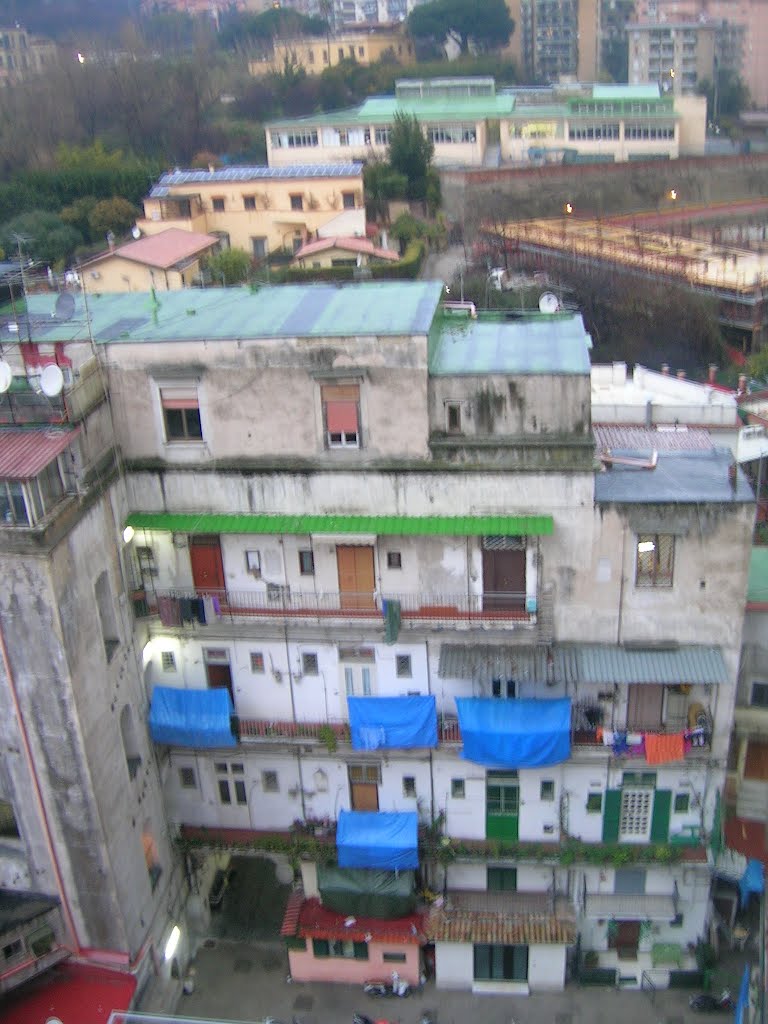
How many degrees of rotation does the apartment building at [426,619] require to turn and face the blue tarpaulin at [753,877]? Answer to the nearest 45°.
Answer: approximately 90° to its left

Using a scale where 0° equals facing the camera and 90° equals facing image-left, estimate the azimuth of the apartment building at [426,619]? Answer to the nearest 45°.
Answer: approximately 0°

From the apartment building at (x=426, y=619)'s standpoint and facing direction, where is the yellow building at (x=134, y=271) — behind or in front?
behind
